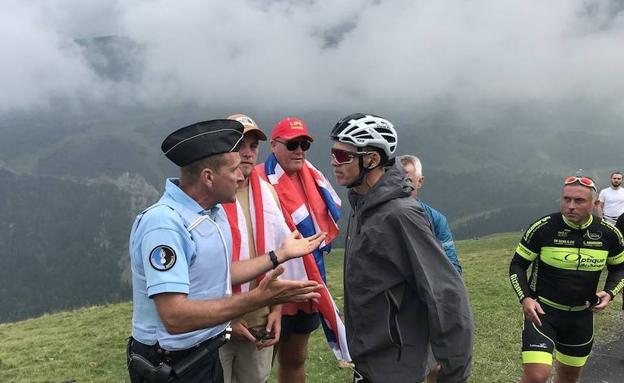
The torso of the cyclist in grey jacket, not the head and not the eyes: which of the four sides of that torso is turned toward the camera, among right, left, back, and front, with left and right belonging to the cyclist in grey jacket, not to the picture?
left

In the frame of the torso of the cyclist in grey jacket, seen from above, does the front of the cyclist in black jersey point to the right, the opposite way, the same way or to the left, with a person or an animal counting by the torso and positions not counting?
to the left

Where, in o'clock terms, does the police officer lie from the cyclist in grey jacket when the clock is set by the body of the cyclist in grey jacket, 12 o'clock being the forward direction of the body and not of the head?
The police officer is roughly at 11 o'clock from the cyclist in grey jacket.

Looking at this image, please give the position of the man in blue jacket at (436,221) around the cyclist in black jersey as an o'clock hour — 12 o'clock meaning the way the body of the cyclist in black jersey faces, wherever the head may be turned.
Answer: The man in blue jacket is roughly at 2 o'clock from the cyclist in black jersey.

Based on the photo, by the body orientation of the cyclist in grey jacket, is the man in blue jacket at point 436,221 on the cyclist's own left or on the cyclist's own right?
on the cyclist's own right

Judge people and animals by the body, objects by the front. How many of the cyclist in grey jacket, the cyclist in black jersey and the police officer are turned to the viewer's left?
1

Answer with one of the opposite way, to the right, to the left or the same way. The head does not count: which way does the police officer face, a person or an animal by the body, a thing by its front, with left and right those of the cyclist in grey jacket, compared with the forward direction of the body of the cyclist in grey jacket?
the opposite way

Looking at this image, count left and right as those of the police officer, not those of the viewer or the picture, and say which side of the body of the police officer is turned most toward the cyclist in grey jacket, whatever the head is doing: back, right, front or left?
front

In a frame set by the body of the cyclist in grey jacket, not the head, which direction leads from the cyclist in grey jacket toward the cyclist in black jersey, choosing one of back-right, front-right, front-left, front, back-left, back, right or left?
back-right

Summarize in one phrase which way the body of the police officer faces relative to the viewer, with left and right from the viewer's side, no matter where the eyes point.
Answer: facing to the right of the viewer

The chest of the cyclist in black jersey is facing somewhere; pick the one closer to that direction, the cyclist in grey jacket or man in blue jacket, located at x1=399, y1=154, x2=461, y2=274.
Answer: the cyclist in grey jacket

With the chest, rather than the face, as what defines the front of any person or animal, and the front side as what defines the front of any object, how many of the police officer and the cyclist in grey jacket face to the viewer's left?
1

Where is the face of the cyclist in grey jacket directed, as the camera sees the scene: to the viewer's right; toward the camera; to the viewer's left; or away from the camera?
to the viewer's left

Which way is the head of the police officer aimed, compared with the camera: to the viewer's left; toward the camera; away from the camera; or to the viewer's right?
to the viewer's right

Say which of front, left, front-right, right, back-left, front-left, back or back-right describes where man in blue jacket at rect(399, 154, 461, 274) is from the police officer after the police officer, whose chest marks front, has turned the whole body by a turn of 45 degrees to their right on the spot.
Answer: left
